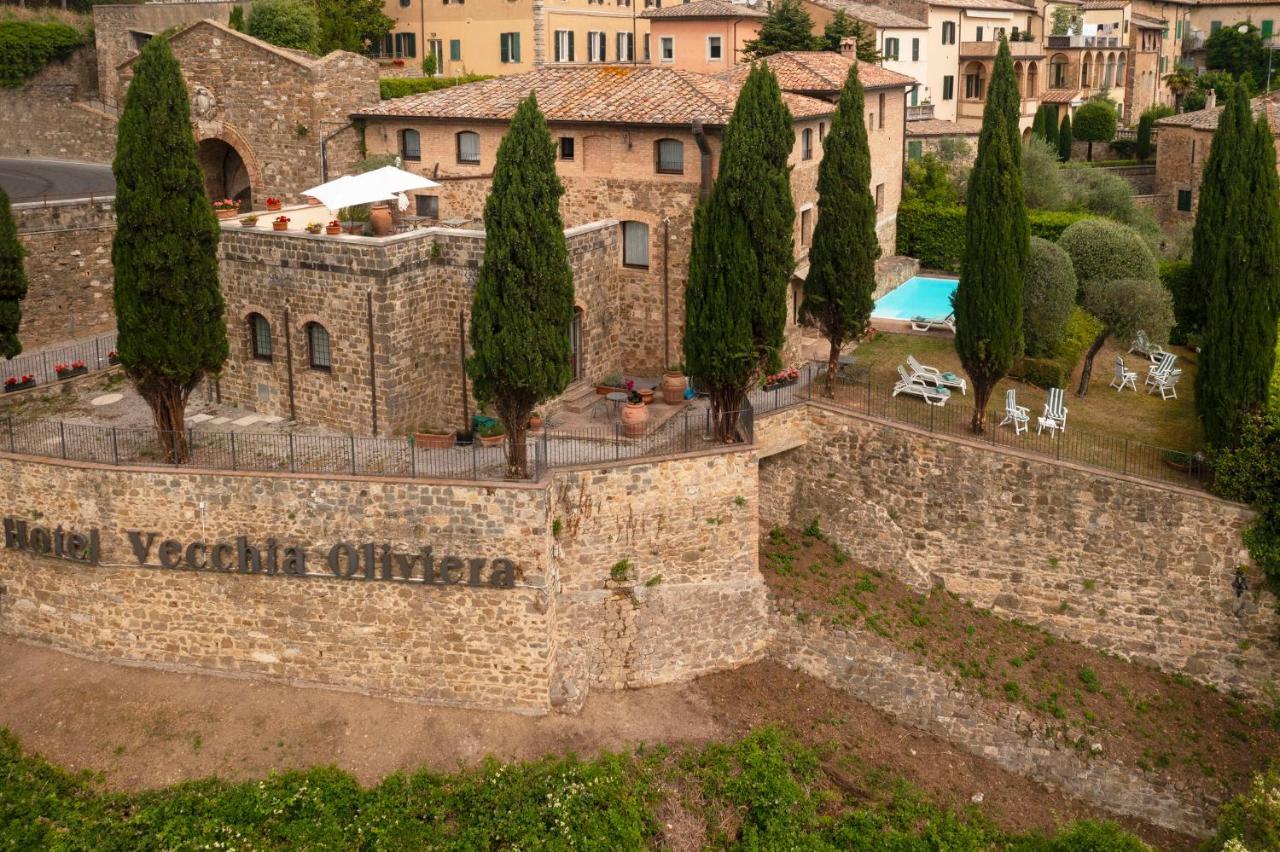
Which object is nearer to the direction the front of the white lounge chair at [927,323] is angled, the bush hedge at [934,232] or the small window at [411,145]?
the small window

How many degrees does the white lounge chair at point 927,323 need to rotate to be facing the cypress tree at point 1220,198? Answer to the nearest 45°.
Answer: approximately 135° to its left

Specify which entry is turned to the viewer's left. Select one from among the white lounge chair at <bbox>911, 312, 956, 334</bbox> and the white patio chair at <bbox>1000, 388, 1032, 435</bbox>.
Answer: the white lounge chair

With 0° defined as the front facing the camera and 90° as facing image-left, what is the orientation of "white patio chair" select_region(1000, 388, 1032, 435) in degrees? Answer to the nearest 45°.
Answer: approximately 315°

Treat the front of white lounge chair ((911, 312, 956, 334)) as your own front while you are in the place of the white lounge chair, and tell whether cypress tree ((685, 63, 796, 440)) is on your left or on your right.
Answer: on your left

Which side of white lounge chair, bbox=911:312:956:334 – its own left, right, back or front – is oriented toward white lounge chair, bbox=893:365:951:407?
left

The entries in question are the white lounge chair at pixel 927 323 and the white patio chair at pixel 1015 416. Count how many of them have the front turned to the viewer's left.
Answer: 1

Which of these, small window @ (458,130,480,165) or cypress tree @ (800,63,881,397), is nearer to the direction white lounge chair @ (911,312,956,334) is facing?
the small window

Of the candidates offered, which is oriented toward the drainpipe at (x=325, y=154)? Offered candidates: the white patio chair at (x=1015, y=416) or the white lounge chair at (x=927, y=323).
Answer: the white lounge chair

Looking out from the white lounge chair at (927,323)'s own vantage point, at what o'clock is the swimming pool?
The swimming pool is roughly at 3 o'clock from the white lounge chair.

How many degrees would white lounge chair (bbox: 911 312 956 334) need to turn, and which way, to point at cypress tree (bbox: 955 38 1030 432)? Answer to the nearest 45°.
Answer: approximately 90° to its left

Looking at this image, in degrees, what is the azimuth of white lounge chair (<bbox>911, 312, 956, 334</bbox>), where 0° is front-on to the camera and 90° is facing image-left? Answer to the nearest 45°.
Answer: approximately 90°

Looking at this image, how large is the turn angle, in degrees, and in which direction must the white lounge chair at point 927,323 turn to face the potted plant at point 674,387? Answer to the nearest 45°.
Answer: approximately 45° to its left

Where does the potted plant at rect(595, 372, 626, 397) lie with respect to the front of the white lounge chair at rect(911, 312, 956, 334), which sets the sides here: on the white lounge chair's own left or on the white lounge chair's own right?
on the white lounge chair's own left
